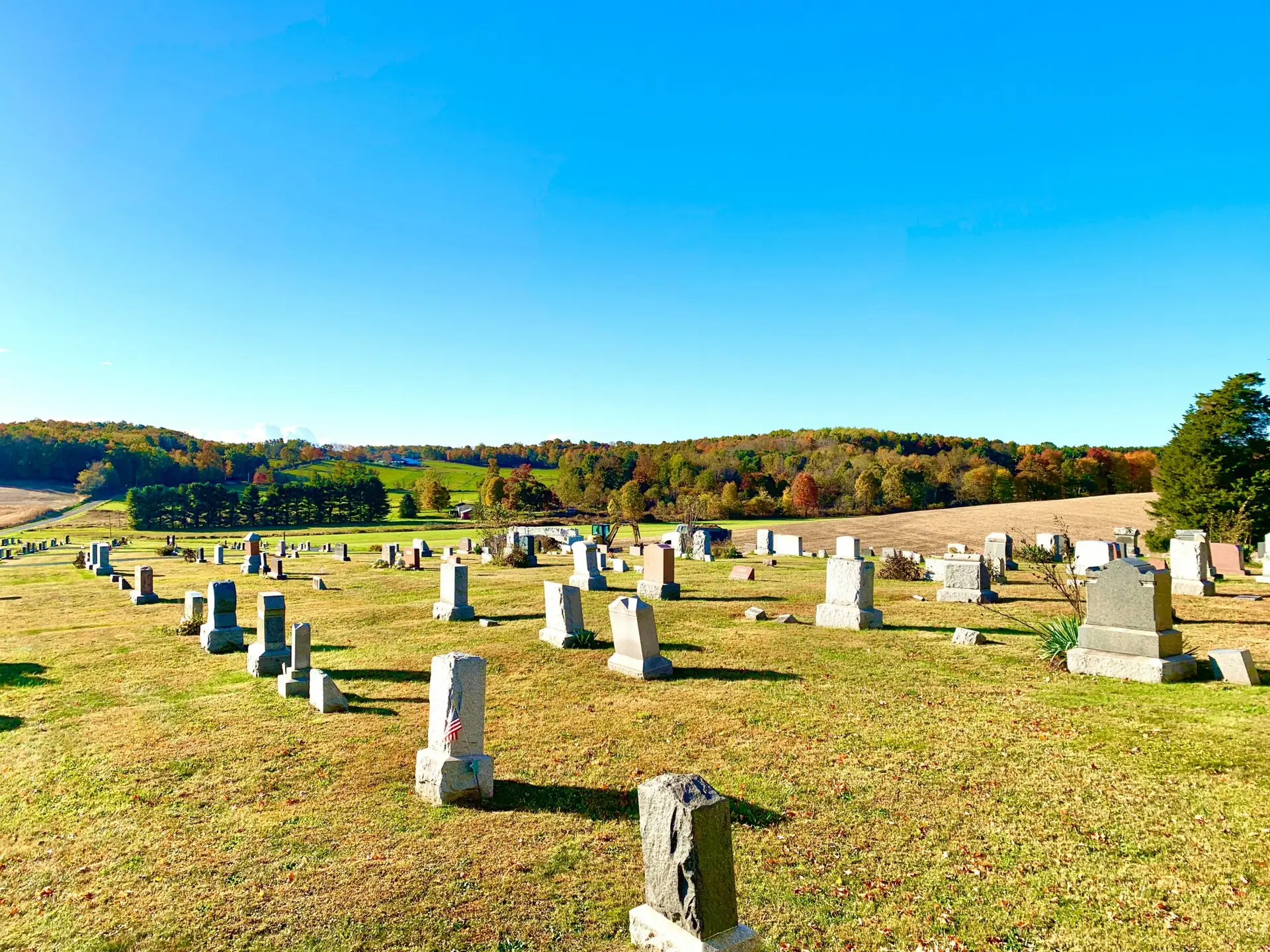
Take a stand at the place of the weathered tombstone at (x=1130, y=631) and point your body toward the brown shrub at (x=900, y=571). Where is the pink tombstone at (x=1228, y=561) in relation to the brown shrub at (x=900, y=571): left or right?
right

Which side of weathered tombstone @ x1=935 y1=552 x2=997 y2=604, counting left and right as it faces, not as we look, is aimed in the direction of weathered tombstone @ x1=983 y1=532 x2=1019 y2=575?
back

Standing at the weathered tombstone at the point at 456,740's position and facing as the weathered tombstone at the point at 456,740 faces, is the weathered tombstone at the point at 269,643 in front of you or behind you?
behind

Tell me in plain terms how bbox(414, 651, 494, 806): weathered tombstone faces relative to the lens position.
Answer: facing the viewer and to the right of the viewer

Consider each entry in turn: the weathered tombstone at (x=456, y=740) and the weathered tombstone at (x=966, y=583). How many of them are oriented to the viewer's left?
0

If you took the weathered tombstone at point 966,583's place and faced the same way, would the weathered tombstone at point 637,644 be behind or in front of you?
in front

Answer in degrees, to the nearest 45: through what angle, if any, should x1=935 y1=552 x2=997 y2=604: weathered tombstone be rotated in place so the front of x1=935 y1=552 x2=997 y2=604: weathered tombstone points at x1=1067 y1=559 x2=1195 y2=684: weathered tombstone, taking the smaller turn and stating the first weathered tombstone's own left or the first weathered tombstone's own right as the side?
0° — it already faces it

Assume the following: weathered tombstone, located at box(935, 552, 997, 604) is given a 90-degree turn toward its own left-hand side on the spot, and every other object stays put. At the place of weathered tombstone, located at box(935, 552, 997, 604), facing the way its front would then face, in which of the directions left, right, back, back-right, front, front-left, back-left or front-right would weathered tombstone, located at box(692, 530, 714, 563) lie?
back-left

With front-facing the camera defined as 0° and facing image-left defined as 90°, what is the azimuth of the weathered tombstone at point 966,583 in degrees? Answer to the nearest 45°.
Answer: approximately 0°

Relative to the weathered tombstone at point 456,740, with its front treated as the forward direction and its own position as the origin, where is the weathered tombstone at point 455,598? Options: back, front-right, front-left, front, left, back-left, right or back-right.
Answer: back-left
